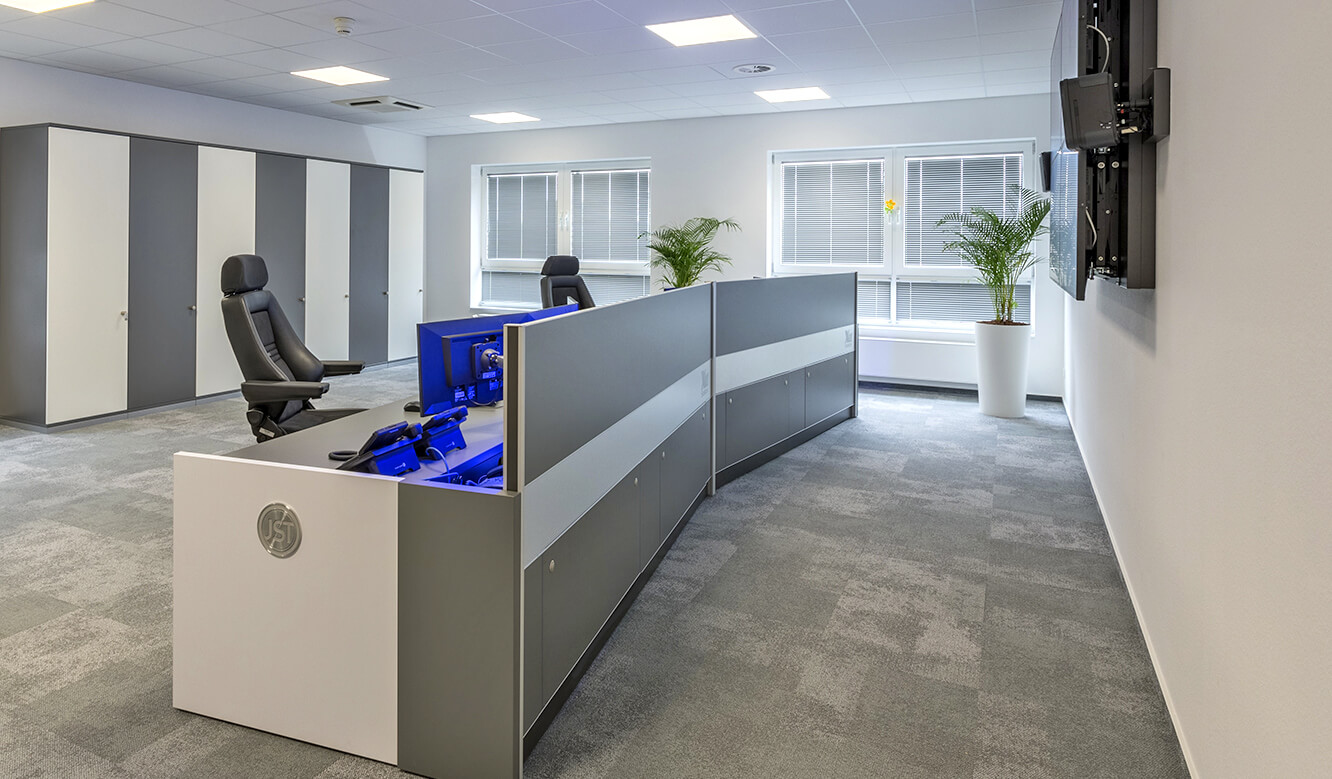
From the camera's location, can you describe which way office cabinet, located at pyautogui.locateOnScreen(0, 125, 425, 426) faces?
facing the viewer and to the right of the viewer

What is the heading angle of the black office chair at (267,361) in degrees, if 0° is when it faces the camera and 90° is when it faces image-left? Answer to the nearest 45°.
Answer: approximately 315°
